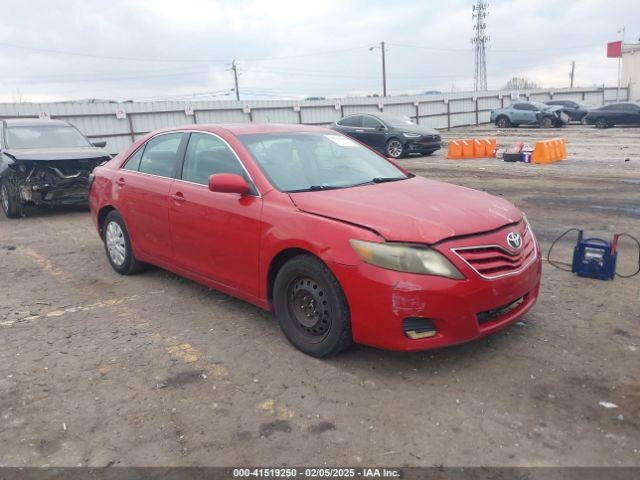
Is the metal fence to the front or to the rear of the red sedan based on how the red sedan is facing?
to the rear

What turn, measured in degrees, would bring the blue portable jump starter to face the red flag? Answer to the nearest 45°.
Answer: approximately 180°

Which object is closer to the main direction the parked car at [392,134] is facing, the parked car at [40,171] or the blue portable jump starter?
the blue portable jump starter

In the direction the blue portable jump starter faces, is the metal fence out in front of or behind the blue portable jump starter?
behind

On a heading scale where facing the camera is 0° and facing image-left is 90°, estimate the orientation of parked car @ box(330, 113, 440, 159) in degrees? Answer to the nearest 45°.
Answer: approximately 315°

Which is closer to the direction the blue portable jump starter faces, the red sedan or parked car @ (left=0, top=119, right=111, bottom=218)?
the red sedan

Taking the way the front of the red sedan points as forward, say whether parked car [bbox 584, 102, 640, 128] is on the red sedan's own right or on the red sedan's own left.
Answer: on the red sedan's own left

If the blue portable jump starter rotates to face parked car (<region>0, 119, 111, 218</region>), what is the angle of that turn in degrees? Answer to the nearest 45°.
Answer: approximately 90° to its right
